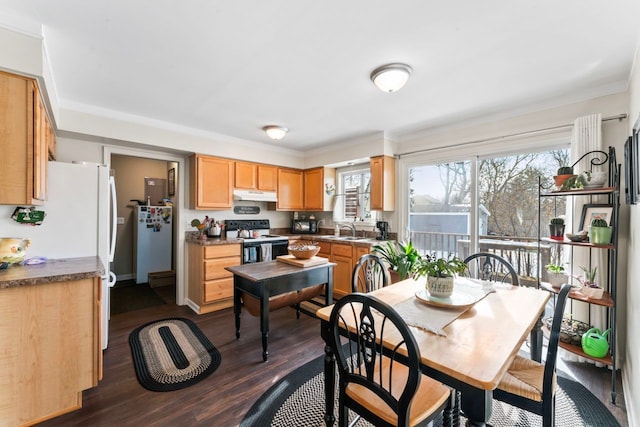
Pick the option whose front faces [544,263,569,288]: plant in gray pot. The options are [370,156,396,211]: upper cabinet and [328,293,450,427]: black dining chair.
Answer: the black dining chair

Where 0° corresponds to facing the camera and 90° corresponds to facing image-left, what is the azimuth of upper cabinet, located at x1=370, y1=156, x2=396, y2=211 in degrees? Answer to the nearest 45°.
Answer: approximately 45°

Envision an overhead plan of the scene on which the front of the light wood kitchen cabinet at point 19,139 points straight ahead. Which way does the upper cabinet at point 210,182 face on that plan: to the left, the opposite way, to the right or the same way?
to the right

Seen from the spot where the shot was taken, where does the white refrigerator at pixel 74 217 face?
facing to the right of the viewer

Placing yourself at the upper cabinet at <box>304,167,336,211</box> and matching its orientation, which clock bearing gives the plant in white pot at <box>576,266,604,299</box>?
The plant in white pot is roughly at 9 o'clock from the upper cabinet.

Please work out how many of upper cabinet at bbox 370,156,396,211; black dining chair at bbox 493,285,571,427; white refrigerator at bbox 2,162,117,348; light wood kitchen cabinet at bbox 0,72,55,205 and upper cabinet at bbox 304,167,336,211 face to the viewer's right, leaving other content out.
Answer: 2

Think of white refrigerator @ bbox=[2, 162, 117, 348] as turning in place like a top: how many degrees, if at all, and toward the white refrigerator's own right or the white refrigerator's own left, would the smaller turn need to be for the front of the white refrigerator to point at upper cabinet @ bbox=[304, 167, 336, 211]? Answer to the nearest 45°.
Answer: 0° — it already faces it

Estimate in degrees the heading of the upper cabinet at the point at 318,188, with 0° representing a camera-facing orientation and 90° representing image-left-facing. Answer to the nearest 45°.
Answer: approximately 45°

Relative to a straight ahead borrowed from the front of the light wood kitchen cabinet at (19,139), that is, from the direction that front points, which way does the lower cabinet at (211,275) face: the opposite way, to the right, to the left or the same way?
to the right

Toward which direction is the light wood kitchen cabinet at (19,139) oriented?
to the viewer's right

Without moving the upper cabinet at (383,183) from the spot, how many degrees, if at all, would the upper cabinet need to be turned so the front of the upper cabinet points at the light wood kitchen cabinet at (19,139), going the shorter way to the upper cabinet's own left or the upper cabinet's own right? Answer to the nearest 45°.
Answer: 0° — it already faces it
